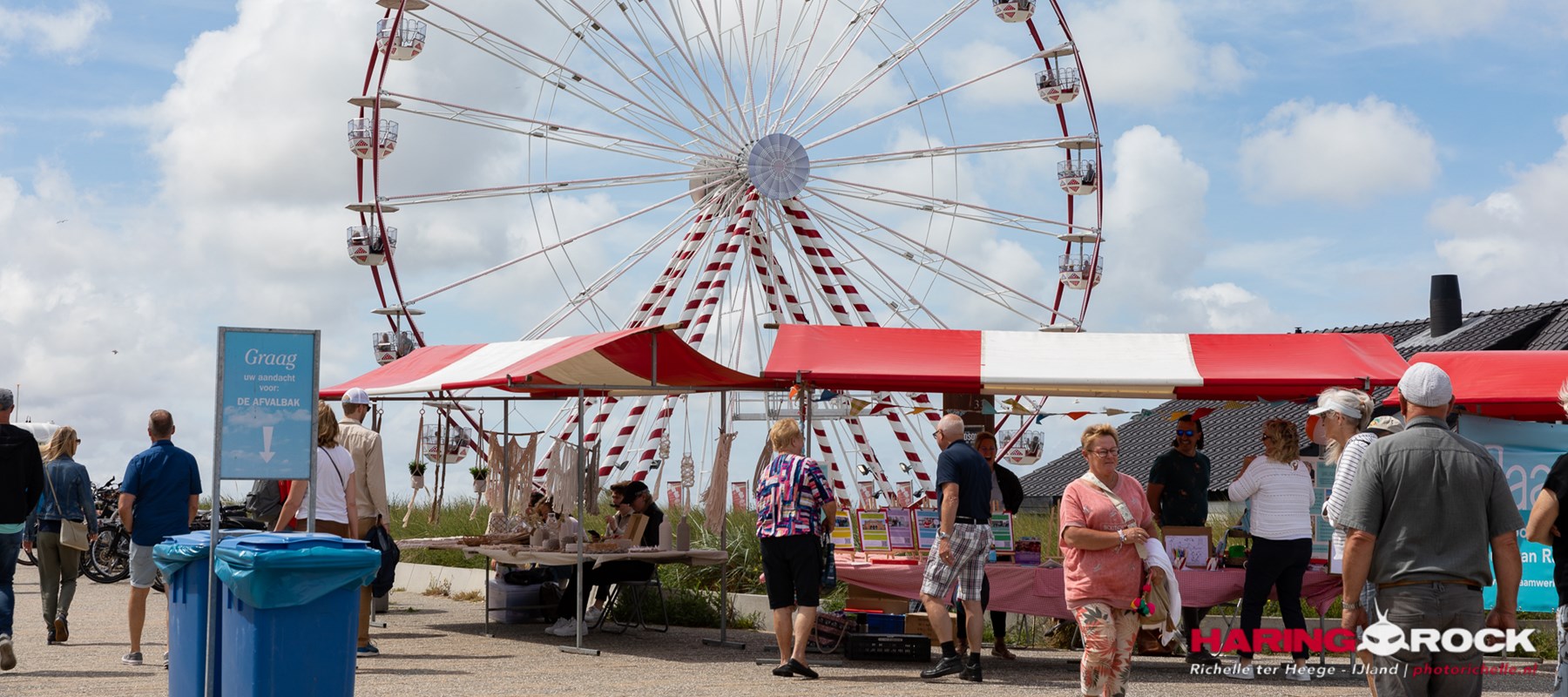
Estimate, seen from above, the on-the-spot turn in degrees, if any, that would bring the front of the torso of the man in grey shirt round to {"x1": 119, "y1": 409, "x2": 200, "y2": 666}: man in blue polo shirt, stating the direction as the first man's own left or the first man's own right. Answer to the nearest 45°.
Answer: approximately 90° to the first man's own left

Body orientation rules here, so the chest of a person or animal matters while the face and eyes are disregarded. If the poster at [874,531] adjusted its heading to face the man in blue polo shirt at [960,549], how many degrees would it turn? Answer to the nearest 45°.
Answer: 0° — it already faces them

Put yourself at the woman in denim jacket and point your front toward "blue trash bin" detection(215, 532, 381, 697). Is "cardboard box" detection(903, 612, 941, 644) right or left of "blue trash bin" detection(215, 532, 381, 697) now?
left

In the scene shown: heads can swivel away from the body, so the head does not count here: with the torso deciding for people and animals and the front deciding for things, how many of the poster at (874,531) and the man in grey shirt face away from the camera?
1

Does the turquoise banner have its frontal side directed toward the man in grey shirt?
yes

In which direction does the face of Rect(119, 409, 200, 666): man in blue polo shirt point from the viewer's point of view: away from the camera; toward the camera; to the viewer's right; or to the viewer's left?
away from the camera

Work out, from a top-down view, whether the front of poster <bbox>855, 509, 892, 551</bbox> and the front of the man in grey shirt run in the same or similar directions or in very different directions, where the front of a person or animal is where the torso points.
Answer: very different directions

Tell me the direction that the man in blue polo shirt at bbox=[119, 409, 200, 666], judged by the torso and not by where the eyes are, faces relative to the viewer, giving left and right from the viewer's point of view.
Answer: facing away from the viewer

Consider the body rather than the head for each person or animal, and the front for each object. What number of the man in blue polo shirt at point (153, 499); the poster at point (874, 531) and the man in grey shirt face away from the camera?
2

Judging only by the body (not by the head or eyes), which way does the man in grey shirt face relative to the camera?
away from the camera

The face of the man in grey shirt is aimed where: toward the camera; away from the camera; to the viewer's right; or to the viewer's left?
away from the camera
